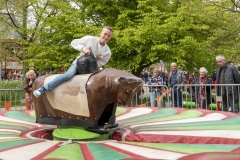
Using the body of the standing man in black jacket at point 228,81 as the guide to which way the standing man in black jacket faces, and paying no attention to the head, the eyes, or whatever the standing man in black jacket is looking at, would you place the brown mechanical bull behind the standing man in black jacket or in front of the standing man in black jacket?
in front

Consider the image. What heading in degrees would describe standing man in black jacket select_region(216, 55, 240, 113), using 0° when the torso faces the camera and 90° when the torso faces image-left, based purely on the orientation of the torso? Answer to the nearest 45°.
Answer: approximately 45°

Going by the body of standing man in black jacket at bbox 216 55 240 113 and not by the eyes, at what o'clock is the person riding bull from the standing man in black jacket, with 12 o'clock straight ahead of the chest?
The person riding bull is roughly at 11 o'clock from the standing man in black jacket.

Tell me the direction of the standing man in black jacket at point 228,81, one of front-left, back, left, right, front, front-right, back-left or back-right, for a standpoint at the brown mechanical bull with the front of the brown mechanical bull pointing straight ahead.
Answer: left

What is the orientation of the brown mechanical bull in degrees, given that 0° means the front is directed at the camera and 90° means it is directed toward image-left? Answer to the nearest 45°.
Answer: approximately 315°

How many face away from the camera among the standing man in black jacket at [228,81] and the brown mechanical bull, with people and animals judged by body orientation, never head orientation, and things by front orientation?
0
